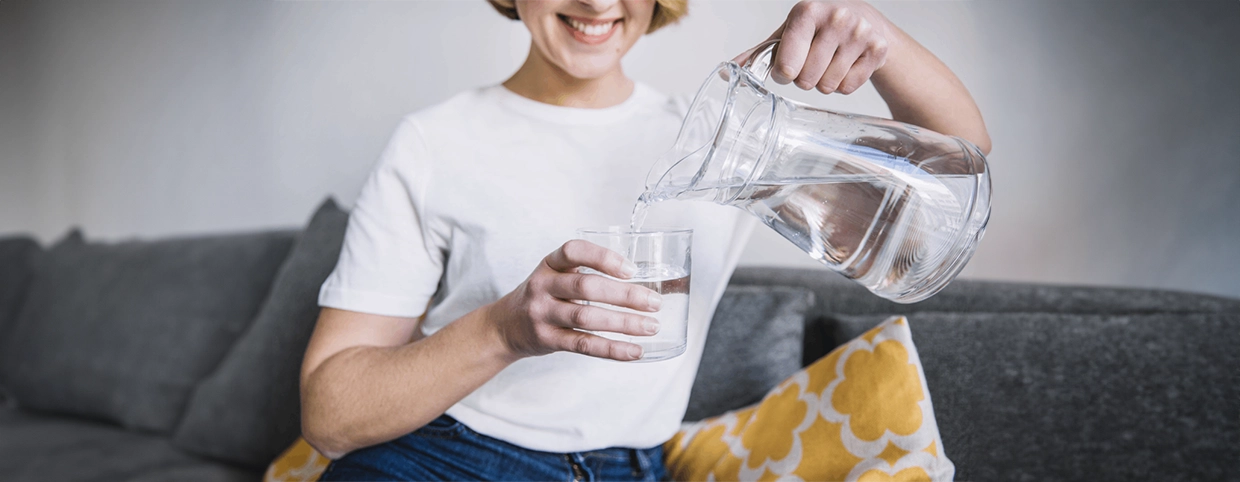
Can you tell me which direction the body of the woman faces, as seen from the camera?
toward the camera

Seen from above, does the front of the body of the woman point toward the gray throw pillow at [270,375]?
no

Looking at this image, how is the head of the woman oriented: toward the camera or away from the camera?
toward the camera
